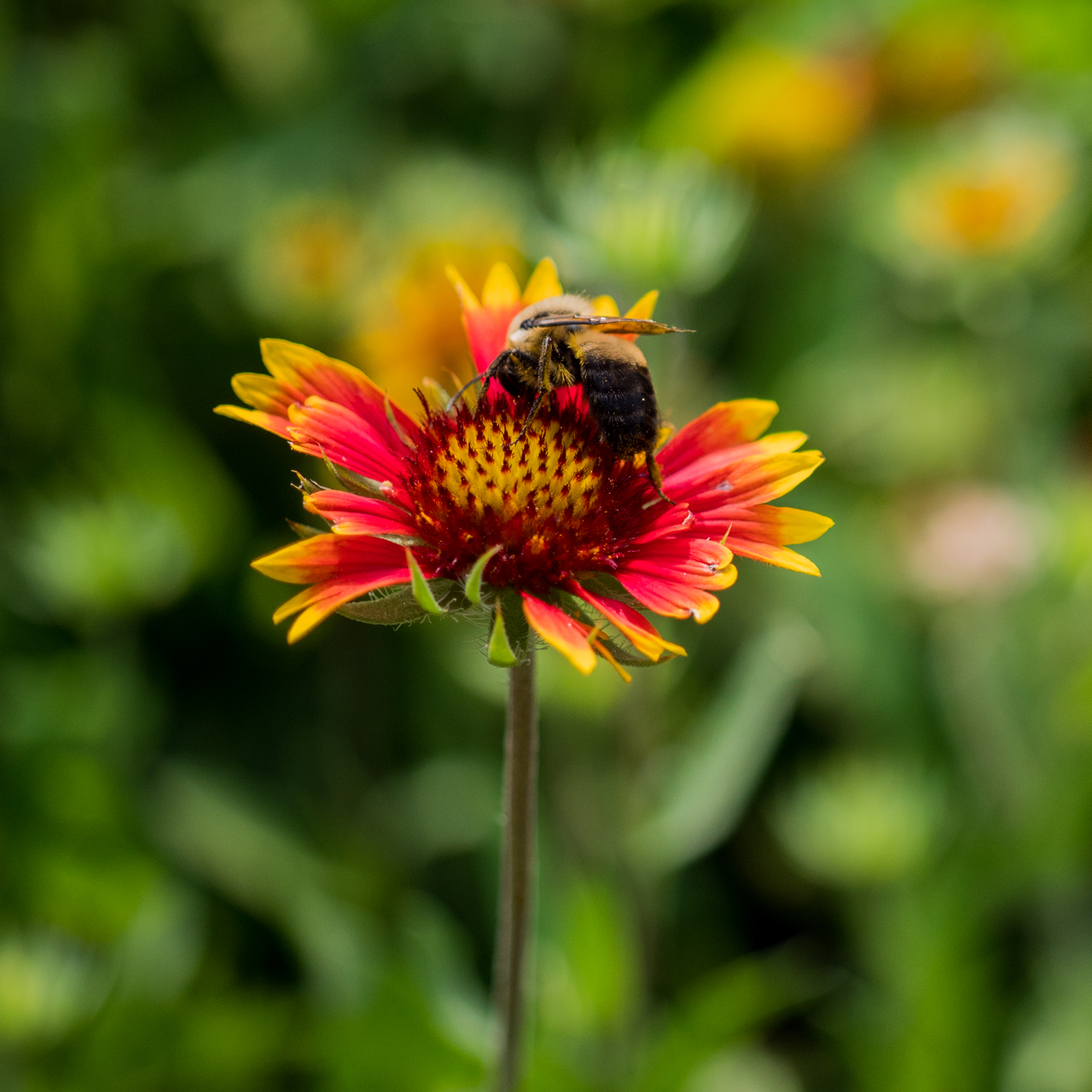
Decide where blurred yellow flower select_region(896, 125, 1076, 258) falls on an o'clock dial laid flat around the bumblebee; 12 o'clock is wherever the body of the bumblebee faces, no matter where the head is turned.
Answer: The blurred yellow flower is roughly at 4 o'clock from the bumblebee.

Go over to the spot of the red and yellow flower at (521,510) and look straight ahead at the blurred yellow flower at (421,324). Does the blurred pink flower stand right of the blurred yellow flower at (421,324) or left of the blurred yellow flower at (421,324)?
right

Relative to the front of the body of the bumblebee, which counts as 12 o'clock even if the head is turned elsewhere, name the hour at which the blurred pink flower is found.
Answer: The blurred pink flower is roughly at 4 o'clock from the bumblebee.

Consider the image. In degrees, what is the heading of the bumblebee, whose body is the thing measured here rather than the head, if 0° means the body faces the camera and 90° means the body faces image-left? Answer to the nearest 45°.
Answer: approximately 90°

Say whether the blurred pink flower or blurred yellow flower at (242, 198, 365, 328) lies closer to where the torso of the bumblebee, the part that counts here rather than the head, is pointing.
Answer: the blurred yellow flower

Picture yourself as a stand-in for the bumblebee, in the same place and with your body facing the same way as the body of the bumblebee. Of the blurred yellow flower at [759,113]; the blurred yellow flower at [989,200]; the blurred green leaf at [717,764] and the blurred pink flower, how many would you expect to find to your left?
0

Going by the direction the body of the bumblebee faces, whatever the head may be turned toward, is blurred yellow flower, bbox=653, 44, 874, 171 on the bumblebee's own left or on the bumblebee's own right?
on the bumblebee's own right
